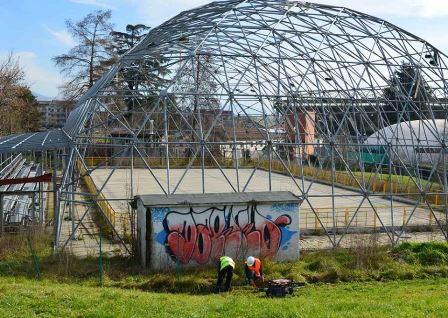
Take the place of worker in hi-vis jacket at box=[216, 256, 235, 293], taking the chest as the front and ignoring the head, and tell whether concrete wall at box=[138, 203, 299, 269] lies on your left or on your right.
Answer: on your left

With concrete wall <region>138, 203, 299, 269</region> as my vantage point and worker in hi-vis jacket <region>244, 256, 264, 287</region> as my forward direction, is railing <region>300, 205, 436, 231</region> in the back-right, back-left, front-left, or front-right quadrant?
back-left

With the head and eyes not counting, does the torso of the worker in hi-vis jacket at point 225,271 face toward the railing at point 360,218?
no

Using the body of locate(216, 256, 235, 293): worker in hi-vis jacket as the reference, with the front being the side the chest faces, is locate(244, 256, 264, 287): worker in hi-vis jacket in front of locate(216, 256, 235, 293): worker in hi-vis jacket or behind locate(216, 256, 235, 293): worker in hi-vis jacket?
in front
